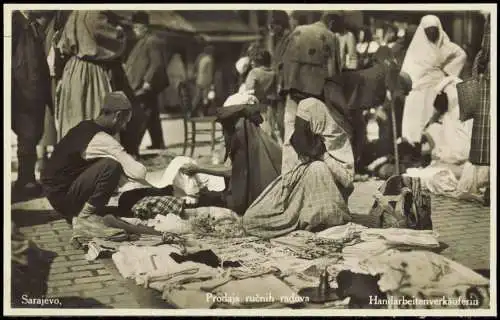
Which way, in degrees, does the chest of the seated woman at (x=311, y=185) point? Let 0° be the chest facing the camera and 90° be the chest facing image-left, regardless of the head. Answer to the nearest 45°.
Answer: approximately 45°

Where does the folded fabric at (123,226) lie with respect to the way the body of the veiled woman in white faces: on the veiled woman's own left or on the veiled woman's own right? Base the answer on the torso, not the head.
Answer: on the veiled woman's own right

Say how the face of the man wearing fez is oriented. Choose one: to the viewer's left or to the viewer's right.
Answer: to the viewer's right

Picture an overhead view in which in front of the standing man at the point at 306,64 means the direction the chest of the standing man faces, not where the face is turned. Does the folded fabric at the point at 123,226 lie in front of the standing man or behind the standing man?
behind

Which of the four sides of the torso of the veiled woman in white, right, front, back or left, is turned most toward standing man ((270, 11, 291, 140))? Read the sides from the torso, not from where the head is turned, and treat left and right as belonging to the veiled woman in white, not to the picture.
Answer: right
